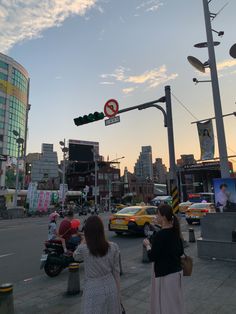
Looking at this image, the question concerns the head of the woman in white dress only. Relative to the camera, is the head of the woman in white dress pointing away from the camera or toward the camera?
away from the camera

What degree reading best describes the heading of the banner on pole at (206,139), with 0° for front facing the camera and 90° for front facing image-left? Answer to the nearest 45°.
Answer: approximately 0°

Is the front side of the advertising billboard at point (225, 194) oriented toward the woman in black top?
yes

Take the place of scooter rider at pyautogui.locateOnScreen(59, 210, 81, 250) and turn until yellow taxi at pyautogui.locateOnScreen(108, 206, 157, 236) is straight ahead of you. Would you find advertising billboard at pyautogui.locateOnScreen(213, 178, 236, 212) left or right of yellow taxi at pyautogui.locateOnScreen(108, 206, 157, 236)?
right

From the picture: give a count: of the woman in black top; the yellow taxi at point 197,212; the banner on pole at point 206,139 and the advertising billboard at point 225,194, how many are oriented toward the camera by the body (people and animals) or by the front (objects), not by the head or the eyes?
2

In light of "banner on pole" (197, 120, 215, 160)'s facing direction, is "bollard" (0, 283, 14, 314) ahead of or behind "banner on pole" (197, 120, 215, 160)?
ahead

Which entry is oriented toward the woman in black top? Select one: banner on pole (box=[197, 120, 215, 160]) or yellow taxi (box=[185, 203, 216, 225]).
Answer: the banner on pole

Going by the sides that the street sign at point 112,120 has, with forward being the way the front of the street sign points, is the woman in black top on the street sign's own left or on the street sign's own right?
on the street sign's own left
